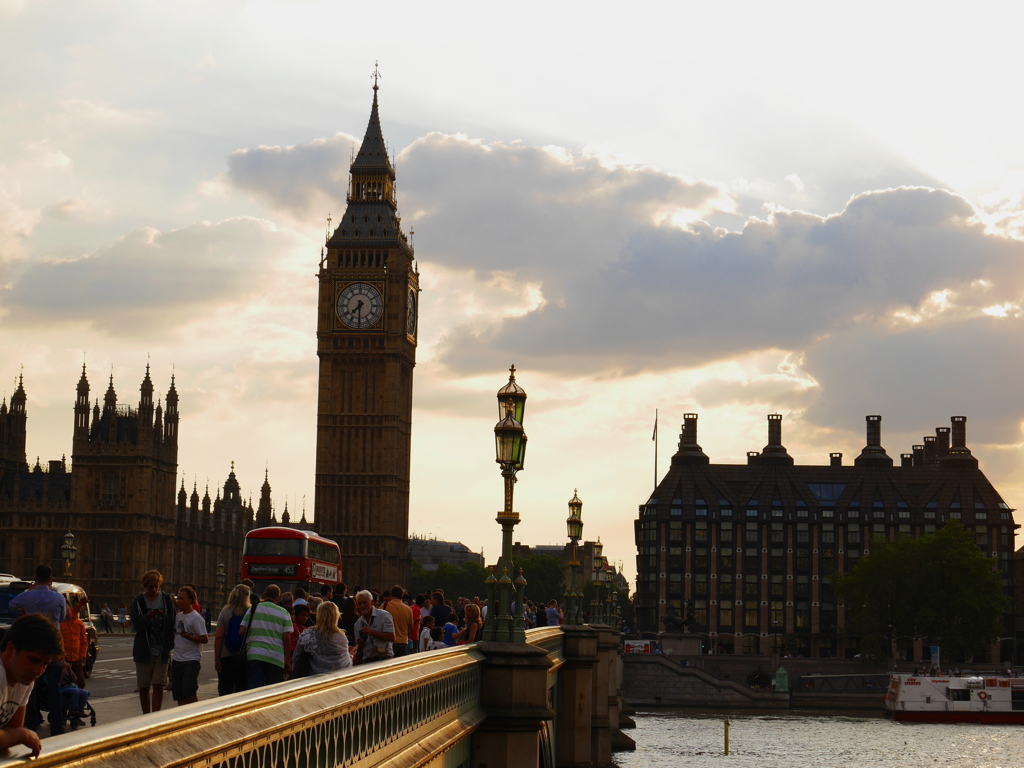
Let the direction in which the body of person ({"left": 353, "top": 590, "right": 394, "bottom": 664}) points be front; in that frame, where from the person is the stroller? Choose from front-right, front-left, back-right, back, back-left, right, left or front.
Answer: front-right

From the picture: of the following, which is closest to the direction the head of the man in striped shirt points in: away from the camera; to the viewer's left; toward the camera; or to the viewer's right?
away from the camera

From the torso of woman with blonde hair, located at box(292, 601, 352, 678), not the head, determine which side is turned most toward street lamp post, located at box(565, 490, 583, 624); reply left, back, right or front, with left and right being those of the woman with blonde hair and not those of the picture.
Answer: front

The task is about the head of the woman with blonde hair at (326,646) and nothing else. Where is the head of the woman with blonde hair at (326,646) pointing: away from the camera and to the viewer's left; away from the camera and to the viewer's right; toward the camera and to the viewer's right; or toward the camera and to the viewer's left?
away from the camera and to the viewer's right

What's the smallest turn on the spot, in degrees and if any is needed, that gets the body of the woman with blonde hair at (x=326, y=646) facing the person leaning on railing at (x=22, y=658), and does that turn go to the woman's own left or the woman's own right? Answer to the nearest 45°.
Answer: approximately 180°

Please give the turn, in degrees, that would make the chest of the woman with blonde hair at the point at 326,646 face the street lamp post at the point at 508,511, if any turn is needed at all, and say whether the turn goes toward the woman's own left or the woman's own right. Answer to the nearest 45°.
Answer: approximately 45° to the woman's own right

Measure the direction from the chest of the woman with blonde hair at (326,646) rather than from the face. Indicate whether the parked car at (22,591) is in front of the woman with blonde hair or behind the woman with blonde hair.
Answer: in front

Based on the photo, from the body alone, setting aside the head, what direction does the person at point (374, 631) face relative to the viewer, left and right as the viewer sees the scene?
facing the viewer and to the left of the viewer

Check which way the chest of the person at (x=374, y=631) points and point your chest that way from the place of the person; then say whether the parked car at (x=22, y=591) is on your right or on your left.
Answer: on your right

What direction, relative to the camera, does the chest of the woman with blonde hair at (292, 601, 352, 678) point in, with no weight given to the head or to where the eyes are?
away from the camera
